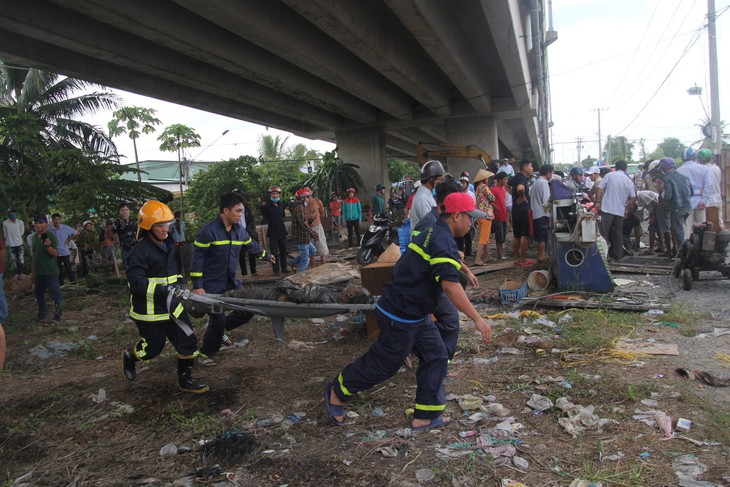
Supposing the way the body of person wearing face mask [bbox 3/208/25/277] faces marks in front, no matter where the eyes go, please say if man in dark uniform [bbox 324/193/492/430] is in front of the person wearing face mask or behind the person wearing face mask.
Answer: in front

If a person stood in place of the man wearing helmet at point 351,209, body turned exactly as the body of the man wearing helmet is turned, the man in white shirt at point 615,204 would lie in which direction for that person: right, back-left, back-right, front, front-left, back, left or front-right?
front-left

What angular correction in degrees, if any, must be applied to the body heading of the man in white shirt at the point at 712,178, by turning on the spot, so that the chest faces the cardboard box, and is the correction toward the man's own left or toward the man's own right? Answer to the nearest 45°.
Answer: approximately 135° to the man's own left

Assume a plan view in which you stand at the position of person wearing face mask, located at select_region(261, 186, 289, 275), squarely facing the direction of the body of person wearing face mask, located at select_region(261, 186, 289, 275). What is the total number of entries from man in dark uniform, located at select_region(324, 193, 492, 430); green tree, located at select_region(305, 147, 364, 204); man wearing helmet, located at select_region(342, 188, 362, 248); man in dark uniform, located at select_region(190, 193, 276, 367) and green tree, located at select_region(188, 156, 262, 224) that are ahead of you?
2

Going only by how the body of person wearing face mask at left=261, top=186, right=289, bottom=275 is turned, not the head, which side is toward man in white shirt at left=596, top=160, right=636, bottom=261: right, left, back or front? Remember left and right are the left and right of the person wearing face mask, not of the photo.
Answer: left

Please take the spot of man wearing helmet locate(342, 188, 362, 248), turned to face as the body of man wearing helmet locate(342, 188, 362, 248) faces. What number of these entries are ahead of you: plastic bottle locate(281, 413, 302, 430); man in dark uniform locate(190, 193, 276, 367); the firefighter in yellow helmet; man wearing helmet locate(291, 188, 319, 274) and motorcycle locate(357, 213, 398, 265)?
5

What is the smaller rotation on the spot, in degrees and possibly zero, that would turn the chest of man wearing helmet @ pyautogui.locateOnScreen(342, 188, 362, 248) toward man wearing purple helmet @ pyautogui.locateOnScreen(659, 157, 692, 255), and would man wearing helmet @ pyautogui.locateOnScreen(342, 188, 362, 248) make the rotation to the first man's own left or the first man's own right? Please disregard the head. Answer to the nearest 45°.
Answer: approximately 45° to the first man's own left
